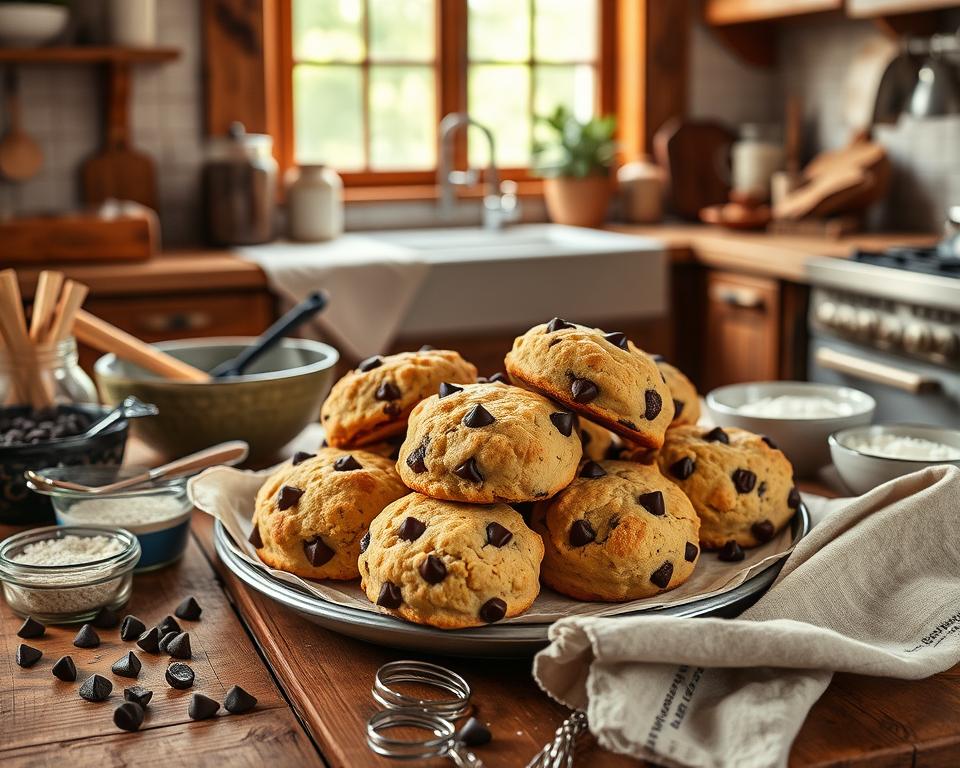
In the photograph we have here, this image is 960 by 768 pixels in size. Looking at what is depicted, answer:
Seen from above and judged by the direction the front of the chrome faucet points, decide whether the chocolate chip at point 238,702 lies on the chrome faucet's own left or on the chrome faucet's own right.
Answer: on the chrome faucet's own right

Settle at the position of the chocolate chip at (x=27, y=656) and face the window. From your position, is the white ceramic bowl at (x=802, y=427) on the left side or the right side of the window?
right

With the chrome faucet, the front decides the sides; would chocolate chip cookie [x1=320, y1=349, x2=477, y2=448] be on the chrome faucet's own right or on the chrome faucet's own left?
on the chrome faucet's own right

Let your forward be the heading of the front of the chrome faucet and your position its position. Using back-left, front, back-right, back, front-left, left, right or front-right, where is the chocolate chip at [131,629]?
right
